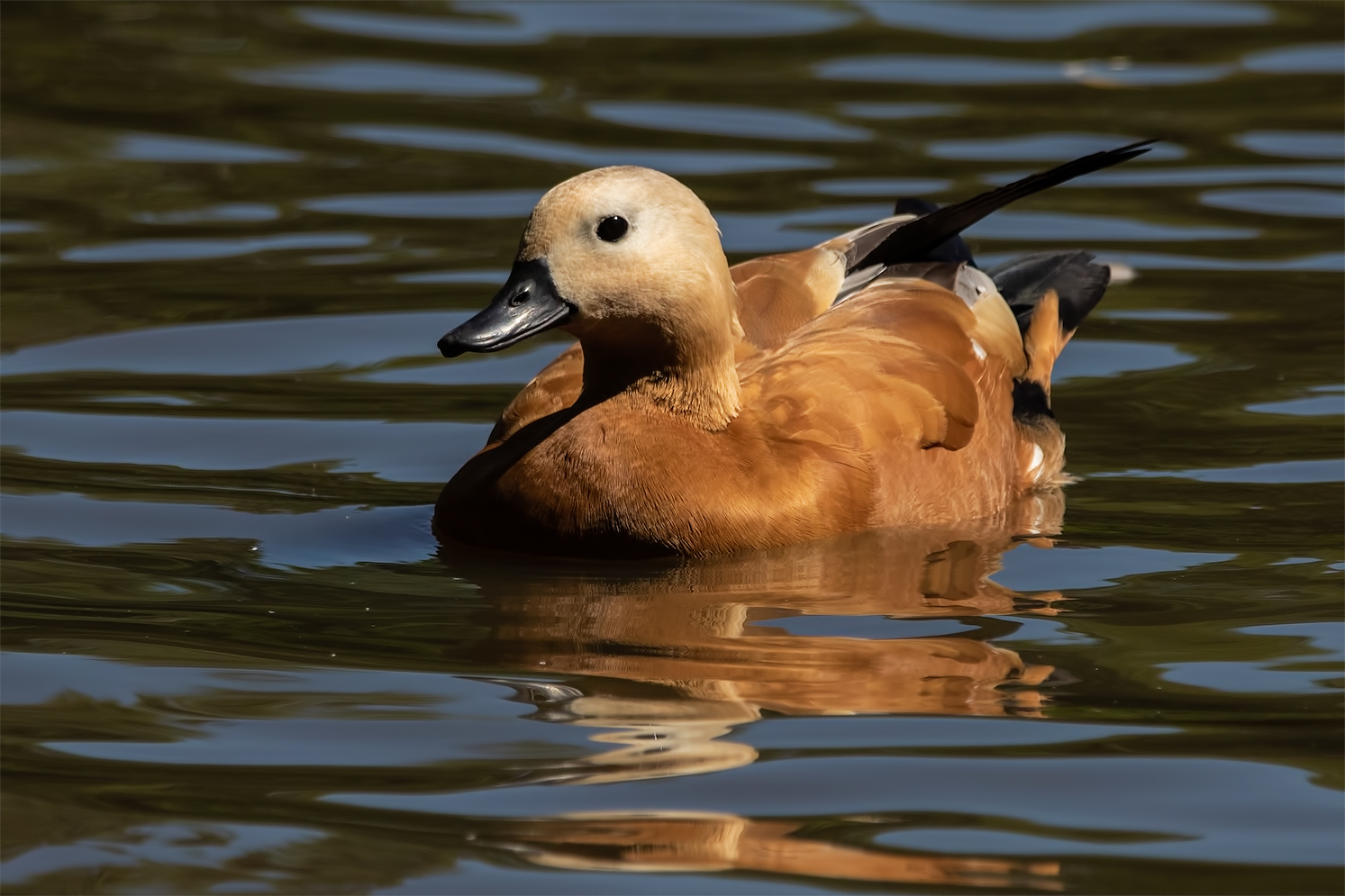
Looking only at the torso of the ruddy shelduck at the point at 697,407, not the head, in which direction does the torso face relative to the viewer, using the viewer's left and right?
facing the viewer and to the left of the viewer
